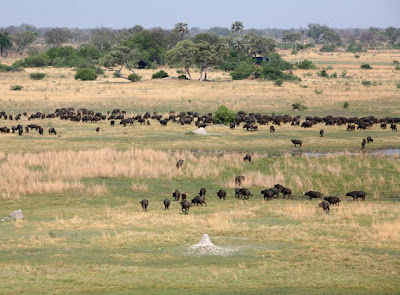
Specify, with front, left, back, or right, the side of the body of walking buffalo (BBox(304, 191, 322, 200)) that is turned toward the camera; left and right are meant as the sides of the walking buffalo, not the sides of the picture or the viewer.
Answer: left

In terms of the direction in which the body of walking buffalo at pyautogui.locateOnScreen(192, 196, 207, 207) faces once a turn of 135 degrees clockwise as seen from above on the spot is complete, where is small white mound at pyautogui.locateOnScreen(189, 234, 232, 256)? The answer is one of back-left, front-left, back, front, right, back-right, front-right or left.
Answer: back-right

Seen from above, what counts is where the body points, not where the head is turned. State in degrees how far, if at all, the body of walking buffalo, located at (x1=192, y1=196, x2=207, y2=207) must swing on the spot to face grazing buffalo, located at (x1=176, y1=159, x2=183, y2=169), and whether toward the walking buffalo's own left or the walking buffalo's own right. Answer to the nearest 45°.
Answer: approximately 90° to the walking buffalo's own right

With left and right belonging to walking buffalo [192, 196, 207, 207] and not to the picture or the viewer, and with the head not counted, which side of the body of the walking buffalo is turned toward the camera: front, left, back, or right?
left

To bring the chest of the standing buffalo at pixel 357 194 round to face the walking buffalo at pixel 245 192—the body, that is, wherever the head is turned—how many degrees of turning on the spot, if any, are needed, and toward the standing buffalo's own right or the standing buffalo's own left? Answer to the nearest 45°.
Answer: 0° — it already faces it

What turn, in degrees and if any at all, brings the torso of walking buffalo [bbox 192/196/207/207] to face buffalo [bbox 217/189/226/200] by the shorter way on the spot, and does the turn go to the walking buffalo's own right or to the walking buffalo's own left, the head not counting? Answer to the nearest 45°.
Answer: approximately 135° to the walking buffalo's own right

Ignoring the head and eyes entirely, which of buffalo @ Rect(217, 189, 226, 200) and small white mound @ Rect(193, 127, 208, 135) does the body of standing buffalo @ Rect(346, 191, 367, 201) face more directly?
the buffalo

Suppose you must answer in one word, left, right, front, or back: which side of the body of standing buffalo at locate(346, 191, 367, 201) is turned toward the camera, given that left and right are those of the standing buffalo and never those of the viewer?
left
